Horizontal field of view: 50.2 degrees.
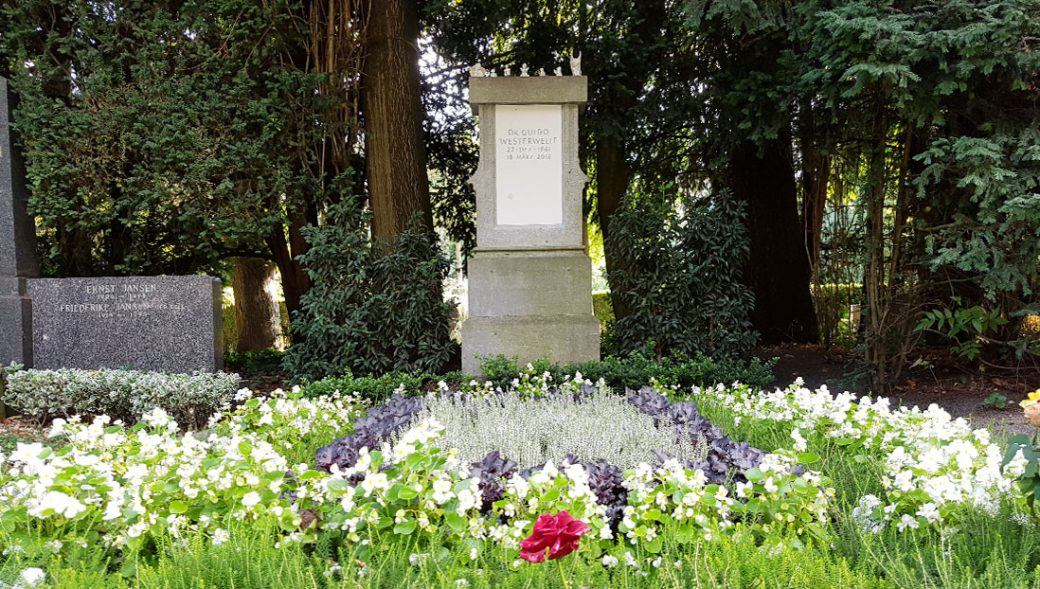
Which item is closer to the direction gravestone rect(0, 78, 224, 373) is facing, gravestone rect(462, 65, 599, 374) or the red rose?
the red rose

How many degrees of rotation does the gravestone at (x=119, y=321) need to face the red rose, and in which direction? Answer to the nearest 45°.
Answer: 0° — it already faces it

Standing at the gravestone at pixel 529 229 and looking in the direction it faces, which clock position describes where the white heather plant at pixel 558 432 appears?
The white heather plant is roughly at 12 o'clock from the gravestone.

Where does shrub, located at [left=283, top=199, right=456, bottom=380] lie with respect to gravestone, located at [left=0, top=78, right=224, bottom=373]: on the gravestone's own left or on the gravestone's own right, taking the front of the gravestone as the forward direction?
on the gravestone's own left

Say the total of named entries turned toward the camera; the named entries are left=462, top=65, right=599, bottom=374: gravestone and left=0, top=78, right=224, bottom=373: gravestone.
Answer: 2

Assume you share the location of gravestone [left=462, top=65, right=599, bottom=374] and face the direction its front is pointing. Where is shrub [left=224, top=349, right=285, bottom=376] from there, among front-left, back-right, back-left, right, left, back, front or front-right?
back-right

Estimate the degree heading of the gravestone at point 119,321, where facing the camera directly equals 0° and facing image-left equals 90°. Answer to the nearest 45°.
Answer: approximately 0°

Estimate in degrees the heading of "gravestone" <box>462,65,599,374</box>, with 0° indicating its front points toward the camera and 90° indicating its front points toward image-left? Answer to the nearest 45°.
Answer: approximately 0°

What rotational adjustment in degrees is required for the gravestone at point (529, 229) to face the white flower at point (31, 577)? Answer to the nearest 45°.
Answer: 0° — it already faces it

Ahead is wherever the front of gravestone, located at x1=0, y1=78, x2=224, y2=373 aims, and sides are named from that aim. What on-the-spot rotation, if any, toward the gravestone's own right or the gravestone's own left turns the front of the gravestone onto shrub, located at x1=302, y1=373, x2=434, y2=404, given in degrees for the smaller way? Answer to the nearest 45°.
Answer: approximately 45° to the gravestone's own left

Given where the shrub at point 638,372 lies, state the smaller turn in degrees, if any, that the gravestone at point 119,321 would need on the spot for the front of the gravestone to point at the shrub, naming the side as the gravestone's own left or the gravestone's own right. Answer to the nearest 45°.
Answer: approximately 45° to the gravestone's own left
